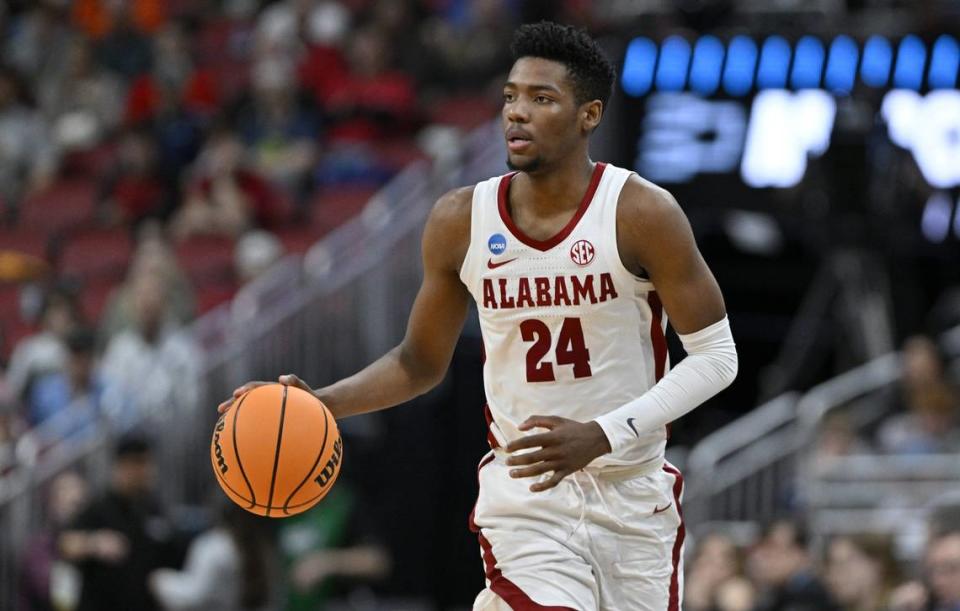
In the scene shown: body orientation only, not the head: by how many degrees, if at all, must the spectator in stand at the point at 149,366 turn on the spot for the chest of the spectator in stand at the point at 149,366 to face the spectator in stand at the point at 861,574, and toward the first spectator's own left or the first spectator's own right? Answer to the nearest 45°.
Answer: approximately 45° to the first spectator's own left

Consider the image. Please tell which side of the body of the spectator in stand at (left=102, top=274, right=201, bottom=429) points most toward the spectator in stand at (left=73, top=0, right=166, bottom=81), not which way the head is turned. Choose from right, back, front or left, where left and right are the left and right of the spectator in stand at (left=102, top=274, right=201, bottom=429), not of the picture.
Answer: back

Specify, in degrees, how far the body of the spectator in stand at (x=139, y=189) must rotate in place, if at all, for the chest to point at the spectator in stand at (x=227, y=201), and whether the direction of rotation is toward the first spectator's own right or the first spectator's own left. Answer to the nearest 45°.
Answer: approximately 45° to the first spectator's own left

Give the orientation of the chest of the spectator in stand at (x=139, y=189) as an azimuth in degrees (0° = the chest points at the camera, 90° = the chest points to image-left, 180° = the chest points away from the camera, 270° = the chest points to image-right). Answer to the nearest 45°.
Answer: approximately 0°
